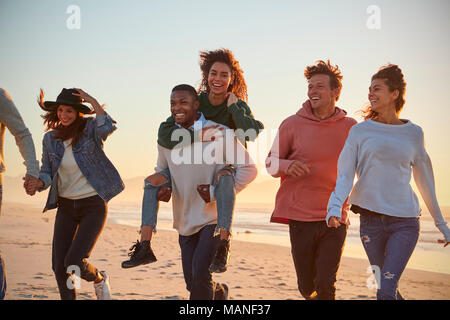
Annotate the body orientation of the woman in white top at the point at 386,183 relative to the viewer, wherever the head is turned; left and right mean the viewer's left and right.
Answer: facing the viewer

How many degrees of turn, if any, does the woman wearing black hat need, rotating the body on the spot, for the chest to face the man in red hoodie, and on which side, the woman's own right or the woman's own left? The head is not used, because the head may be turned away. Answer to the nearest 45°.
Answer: approximately 135° to the woman's own left

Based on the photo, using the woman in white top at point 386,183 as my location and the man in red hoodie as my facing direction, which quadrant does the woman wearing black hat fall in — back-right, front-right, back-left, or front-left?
front-left

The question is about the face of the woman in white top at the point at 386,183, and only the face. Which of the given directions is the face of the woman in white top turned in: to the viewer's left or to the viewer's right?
to the viewer's left

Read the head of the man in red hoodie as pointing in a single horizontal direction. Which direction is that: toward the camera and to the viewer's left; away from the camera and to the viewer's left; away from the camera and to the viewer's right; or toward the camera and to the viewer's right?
toward the camera and to the viewer's left

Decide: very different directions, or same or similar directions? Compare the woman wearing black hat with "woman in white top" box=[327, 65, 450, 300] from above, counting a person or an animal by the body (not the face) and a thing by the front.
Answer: same or similar directions

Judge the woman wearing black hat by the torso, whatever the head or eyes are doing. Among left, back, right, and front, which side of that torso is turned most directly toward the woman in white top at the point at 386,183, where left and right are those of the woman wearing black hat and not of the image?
left

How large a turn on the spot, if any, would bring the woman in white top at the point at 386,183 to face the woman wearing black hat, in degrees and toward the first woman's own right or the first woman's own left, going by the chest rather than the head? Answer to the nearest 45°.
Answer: approximately 90° to the first woman's own right

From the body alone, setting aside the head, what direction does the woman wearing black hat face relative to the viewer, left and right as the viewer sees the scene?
facing the viewer and to the left of the viewer

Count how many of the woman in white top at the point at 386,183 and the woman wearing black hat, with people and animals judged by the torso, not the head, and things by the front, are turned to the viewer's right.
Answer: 0
